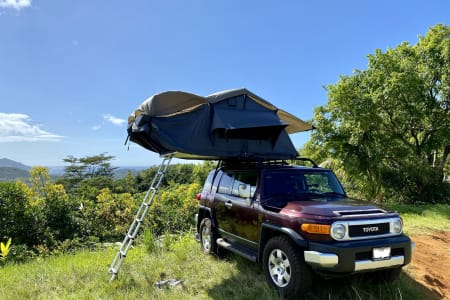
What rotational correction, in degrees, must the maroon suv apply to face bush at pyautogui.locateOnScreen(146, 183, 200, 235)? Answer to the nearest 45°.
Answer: approximately 180°

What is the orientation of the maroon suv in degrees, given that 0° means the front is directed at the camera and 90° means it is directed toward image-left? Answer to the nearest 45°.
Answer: approximately 315°

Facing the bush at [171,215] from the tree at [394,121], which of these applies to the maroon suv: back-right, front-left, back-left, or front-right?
front-left

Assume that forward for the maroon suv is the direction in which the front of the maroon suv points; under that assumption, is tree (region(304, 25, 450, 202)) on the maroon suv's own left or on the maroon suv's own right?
on the maroon suv's own left
